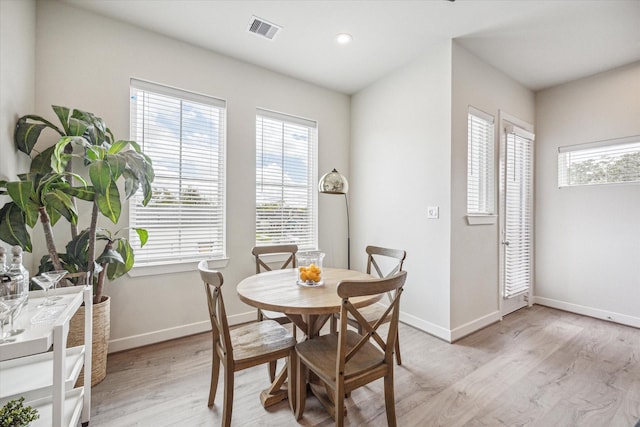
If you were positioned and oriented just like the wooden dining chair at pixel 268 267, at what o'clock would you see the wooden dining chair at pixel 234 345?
the wooden dining chair at pixel 234 345 is roughly at 2 o'clock from the wooden dining chair at pixel 268 267.

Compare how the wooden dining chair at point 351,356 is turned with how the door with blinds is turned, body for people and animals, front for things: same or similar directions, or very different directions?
very different directions

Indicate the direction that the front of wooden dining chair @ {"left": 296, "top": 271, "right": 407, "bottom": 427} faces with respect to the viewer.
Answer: facing away from the viewer and to the left of the viewer

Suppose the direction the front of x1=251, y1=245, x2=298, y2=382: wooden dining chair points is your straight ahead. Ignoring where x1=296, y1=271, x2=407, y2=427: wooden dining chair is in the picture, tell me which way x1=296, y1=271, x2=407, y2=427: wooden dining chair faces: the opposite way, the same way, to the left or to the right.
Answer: the opposite way

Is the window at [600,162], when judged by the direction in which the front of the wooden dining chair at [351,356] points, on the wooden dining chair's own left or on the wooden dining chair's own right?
on the wooden dining chair's own right

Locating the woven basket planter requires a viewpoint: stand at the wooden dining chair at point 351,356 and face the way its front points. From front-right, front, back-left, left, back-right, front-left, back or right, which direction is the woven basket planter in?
front-left
